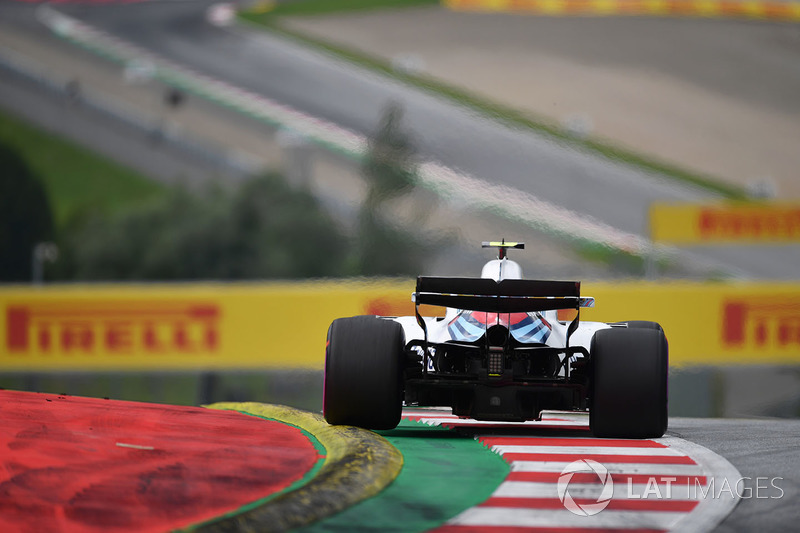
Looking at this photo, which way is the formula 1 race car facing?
away from the camera

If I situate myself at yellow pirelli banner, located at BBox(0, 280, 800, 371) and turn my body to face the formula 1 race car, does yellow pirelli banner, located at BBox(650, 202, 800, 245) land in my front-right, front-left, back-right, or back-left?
back-left

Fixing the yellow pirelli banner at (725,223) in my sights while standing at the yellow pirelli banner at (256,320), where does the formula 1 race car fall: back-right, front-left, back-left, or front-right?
back-right

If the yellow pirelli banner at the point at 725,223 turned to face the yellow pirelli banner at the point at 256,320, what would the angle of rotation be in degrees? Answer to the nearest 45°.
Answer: approximately 45° to its right

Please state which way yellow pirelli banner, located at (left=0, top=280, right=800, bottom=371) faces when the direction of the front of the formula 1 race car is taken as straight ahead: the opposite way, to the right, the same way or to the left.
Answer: the opposite way

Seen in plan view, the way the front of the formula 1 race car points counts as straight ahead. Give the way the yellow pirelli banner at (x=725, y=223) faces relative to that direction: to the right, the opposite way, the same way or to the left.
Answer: the opposite way

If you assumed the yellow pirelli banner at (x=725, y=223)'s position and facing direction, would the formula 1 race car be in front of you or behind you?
in front

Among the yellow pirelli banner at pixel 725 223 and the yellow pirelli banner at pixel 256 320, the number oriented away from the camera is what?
0

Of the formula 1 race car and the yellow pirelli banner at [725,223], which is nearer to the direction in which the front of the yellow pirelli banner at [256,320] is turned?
the formula 1 race car

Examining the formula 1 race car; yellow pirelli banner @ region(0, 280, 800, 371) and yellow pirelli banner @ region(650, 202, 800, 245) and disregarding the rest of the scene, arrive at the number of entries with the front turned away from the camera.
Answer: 1

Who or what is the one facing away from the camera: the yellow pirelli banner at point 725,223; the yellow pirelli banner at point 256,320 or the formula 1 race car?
the formula 1 race car
